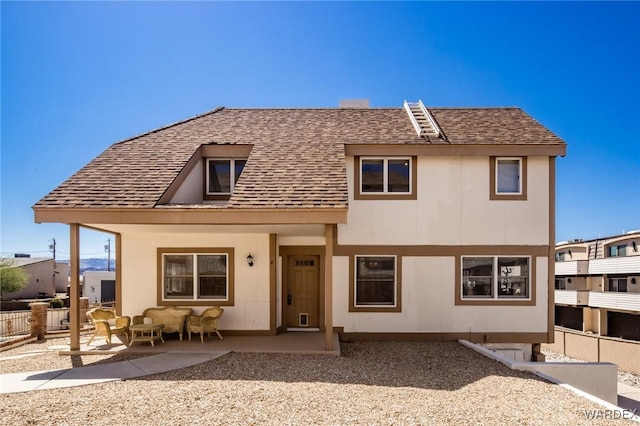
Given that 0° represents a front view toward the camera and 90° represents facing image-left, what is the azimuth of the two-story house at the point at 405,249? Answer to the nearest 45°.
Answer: approximately 0°

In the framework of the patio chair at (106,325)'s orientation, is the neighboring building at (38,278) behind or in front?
behind

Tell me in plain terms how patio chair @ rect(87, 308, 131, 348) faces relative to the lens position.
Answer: facing the viewer and to the right of the viewer
